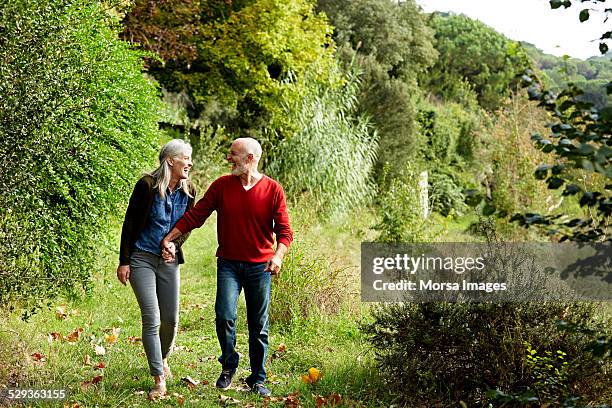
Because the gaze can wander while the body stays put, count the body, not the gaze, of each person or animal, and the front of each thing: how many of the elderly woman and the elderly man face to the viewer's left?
0

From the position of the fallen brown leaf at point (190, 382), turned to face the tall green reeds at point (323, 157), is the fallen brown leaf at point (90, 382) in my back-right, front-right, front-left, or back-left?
back-left

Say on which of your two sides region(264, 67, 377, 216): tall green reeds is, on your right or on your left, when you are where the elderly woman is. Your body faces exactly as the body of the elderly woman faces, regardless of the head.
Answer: on your left

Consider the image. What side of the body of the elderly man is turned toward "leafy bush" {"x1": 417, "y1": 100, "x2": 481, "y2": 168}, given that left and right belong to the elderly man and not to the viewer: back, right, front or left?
back

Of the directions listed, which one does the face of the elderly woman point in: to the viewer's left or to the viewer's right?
to the viewer's right

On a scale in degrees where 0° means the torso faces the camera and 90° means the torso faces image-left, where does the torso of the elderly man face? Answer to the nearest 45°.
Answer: approximately 0°

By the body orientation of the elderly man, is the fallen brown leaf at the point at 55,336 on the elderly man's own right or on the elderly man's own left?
on the elderly man's own right

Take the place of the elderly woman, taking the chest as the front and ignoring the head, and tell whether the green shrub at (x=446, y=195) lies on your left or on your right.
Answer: on your left

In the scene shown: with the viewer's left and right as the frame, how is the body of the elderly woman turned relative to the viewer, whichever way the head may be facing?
facing the viewer and to the right of the viewer

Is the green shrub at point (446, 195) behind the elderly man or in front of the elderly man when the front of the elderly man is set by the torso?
behind
